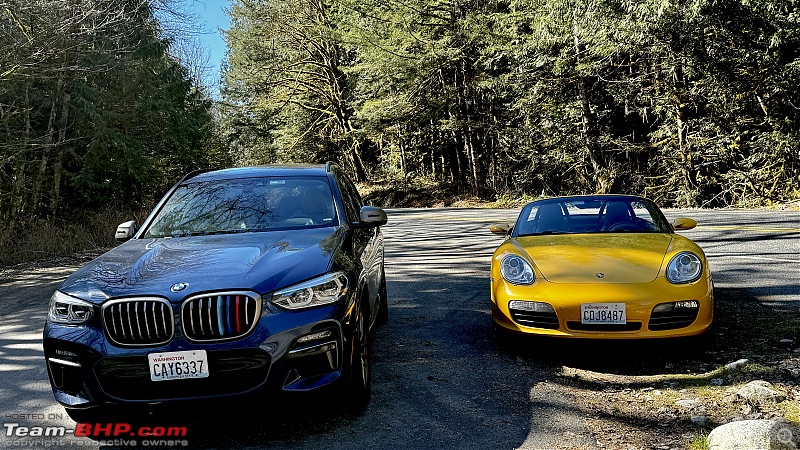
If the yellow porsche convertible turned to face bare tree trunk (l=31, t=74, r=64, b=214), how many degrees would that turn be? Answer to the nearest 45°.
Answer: approximately 135° to its right

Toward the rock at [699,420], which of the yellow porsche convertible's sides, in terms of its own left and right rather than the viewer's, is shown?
front

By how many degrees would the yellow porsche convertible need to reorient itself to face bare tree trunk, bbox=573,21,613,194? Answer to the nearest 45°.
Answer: approximately 180°

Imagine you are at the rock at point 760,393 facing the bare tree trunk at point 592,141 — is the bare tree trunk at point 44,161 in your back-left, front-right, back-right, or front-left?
front-left

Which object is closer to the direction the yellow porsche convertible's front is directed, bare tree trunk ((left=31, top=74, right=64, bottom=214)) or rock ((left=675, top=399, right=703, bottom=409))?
the rock

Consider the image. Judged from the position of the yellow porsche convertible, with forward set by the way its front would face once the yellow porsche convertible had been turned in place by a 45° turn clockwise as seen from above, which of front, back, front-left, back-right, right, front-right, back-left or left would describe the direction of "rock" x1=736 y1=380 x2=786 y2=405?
left

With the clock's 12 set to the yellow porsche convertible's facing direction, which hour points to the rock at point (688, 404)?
The rock is roughly at 11 o'clock from the yellow porsche convertible.

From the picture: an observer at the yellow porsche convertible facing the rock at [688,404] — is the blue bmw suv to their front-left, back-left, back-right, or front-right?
front-right

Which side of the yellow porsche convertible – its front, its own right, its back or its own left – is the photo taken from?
front

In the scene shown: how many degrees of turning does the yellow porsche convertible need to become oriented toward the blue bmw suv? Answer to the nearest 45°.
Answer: approximately 45° to its right
